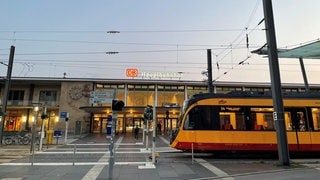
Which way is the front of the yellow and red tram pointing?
to the viewer's left

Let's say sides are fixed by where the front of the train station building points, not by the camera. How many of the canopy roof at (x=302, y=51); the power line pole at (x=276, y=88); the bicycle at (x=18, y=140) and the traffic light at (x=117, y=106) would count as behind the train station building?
0

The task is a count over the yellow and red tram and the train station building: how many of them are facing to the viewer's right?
0

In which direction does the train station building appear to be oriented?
toward the camera

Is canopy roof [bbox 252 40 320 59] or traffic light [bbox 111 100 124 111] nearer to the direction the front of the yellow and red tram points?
the traffic light

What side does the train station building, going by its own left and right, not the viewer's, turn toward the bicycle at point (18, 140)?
front
